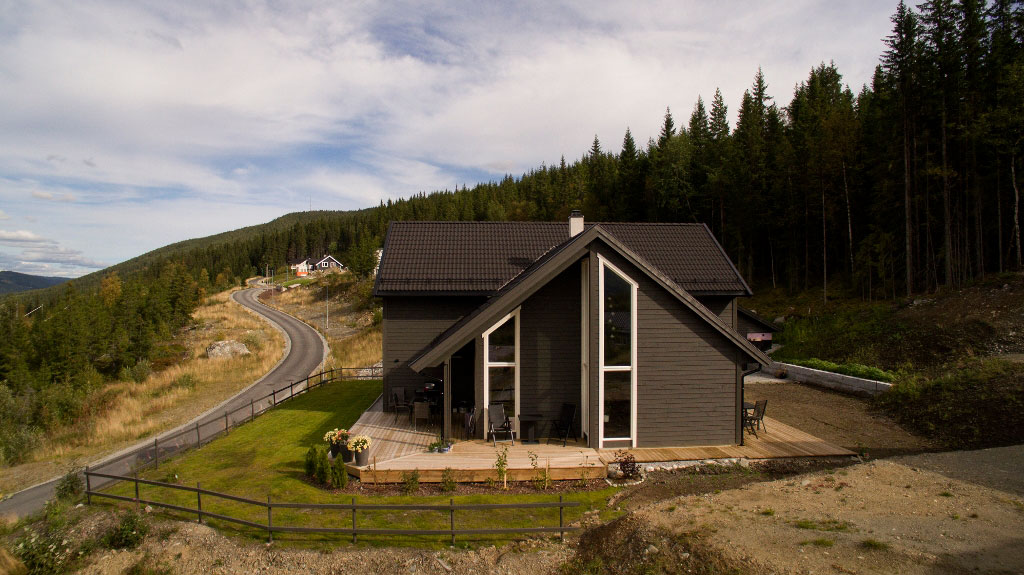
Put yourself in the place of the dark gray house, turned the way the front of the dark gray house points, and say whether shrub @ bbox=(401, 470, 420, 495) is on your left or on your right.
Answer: on your right

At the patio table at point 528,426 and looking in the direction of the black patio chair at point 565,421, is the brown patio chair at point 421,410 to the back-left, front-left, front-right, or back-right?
back-left

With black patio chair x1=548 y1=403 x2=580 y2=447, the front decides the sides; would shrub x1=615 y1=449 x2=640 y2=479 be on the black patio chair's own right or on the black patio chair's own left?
on the black patio chair's own left

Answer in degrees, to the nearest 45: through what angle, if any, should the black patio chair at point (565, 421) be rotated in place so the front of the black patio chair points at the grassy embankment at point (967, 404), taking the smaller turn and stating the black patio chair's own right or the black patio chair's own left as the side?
approximately 135° to the black patio chair's own left

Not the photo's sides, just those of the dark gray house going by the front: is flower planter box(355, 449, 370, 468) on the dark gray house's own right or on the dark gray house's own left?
on the dark gray house's own right

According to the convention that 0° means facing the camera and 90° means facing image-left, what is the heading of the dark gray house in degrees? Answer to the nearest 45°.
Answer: approximately 0°

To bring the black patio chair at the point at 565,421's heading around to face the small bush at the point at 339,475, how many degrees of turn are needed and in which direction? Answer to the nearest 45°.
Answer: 0° — it already faces it

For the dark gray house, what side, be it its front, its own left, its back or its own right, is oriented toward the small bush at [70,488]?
right

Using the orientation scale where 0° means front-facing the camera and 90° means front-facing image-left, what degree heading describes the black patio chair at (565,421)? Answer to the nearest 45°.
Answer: approximately 45°
